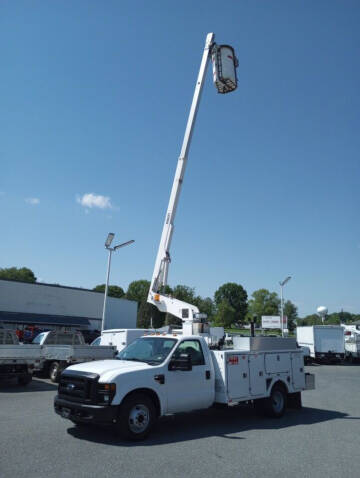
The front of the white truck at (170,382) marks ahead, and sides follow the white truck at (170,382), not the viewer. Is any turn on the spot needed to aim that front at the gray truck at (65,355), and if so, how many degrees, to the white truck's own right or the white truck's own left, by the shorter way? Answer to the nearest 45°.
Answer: approximately 90° to the white truck's own right

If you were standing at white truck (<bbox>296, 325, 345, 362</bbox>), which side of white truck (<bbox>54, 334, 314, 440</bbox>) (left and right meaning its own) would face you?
back

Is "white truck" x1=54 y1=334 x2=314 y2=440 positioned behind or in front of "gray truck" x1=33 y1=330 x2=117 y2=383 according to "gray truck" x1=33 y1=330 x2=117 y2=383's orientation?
behind

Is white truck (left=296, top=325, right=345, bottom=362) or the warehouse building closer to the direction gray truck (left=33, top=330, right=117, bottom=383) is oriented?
the warehouse building

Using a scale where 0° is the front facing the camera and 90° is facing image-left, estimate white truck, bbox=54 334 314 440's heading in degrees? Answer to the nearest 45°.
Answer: approximately 45°

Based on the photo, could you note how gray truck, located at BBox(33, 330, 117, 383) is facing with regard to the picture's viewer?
facing away from the viewer and to the left of the viewer
